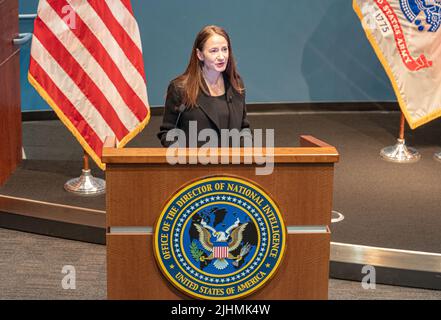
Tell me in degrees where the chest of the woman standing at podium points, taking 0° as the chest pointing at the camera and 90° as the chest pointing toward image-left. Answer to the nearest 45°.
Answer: approximately 315°

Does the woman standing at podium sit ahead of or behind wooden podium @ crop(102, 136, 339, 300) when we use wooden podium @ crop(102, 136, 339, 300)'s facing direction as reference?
behind

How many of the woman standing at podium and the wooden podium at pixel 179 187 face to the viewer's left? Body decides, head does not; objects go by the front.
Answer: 0

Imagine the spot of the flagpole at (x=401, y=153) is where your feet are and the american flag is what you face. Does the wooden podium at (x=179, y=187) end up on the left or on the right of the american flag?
left

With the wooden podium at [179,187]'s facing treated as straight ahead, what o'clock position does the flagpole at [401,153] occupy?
The flagpole is roughly at 7 o'clock from the wooden podium.

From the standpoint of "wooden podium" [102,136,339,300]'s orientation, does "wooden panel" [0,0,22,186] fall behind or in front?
behind

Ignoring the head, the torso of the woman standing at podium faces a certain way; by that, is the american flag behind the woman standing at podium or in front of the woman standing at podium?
behind

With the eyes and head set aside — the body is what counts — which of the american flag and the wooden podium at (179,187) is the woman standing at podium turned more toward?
the wooden podium

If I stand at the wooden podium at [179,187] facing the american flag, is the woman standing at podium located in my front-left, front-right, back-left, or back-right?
front-right

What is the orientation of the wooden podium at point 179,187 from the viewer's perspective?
toward the camera

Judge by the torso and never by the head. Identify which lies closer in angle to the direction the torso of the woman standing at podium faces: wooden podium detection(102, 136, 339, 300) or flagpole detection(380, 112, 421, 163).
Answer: the wooden podium

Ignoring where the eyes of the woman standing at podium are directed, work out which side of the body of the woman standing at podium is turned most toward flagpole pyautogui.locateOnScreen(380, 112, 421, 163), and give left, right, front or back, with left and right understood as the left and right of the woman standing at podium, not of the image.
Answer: left

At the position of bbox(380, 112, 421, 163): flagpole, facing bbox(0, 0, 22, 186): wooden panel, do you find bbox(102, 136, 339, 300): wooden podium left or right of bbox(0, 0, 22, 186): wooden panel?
left
